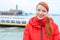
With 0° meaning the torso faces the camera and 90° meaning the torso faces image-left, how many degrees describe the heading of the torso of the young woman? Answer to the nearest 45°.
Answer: approximately 0°
